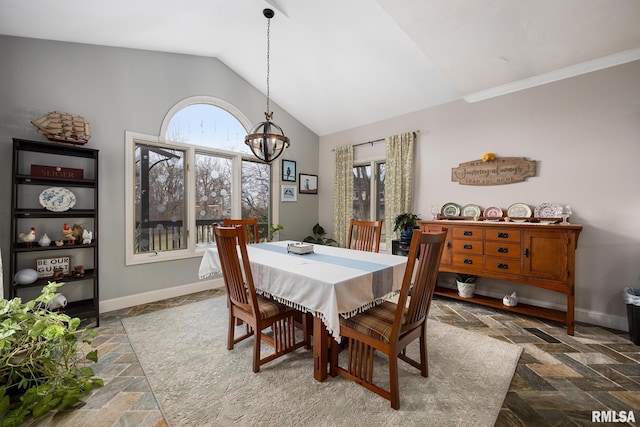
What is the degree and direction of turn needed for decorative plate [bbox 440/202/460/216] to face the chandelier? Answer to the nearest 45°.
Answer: approximately 45° to its right

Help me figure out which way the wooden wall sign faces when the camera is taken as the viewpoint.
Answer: facing the viewer

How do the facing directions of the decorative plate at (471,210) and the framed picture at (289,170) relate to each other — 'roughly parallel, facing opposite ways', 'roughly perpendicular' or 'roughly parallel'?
roughly perpendicular

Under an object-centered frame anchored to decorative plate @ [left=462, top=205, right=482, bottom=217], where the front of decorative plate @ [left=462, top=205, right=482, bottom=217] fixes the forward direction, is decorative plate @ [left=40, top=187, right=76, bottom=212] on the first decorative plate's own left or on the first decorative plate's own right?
on the first decorative plate's own right

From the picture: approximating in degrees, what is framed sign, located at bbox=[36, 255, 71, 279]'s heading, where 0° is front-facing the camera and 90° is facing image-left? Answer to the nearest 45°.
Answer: approximately 0°

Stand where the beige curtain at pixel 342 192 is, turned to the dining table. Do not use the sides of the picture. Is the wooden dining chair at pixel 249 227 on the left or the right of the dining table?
right

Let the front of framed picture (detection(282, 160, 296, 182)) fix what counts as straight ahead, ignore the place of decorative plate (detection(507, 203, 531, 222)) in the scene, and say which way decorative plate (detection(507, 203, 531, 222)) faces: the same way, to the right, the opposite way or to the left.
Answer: to the right

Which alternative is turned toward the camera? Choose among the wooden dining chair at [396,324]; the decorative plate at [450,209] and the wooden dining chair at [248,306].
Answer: the decorative plate

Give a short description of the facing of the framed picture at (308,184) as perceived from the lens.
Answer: facing the viewer and to the right of the viewer

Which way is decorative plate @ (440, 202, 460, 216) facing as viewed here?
toward the camera

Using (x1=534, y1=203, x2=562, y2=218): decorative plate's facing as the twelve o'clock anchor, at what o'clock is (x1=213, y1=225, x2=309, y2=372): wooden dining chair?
The wooden dining chair is roughly at 1 o'clock from the decorative plate.

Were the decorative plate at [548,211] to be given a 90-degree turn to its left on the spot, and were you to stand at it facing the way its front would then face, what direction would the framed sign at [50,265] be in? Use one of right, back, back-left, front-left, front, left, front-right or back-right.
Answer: back-right

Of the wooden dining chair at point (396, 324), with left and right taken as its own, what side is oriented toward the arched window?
front

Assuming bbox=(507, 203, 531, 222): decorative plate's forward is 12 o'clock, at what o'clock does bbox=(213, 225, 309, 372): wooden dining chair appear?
The wooden dining chair is roughly at 1 o'clock from the decorative plate.

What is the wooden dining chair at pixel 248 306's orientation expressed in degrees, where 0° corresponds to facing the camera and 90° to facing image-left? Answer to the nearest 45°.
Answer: approximately 225°

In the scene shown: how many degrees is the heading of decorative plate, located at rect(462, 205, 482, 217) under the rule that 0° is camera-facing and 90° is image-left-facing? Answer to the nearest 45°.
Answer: approximately 0°
